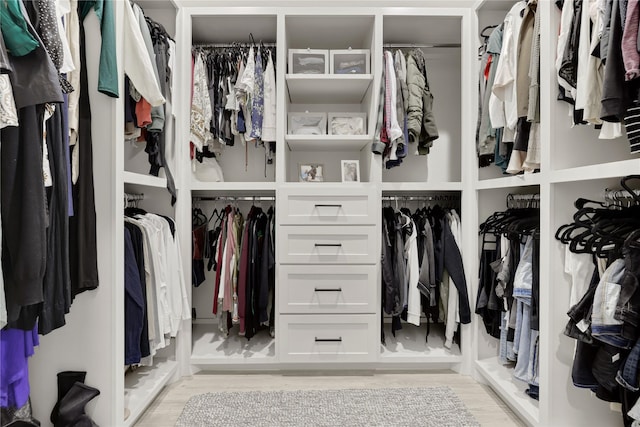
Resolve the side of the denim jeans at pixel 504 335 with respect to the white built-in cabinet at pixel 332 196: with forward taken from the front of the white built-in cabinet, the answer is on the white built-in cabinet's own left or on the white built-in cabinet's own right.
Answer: on the white built-in cabinet's own left

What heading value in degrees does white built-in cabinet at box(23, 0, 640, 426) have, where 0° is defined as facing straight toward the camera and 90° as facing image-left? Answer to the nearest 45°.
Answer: approximately 0°

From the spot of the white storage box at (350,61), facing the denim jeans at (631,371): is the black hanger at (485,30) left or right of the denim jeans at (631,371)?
left
